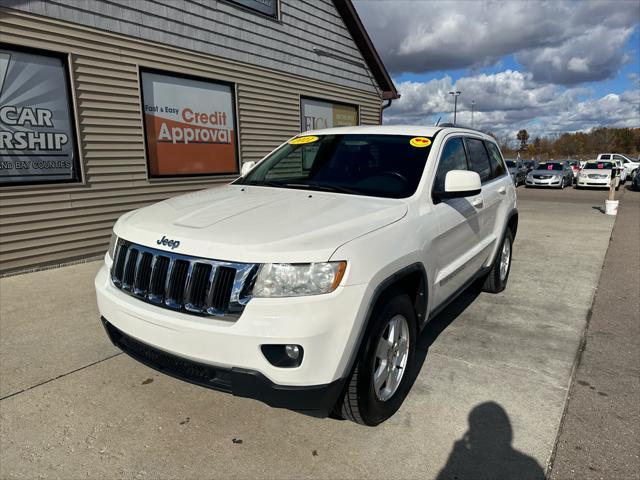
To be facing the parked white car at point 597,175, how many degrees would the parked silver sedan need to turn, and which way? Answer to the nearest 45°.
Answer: approximately 135° to its left

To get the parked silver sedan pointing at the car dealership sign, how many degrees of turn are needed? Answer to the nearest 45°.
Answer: approximately 45° to its left

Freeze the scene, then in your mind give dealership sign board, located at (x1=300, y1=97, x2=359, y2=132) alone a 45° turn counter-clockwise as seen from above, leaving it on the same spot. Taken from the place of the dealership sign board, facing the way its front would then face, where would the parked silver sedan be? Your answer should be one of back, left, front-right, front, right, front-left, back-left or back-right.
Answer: front-left

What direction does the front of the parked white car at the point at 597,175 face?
toward the camera

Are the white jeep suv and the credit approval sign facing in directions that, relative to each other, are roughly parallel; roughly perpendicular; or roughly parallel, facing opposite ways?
roughly perpendicular

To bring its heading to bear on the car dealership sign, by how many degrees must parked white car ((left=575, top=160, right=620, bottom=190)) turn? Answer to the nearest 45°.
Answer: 0° — it already faces it

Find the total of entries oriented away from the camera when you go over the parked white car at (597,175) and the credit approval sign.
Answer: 0

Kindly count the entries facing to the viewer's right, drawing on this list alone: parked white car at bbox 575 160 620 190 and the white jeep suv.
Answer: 0

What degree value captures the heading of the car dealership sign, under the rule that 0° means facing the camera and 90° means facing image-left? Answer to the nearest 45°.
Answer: approximately 315°

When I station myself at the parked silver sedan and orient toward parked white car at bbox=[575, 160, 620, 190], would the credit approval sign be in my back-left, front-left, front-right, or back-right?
back-right

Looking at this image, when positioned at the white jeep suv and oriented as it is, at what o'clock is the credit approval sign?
The credit approval sign is roughly at 4 o'clock from the white jeep suv.

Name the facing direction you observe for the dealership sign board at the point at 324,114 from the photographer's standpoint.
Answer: facing the viewer and to the right of the viewer

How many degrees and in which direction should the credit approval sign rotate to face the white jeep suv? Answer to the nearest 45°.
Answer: approximately 45° to its right

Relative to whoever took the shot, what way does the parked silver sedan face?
facing the viewer and to the left of the viewer

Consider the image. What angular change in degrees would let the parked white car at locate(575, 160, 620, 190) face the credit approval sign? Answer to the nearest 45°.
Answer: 0° — it already faces it
